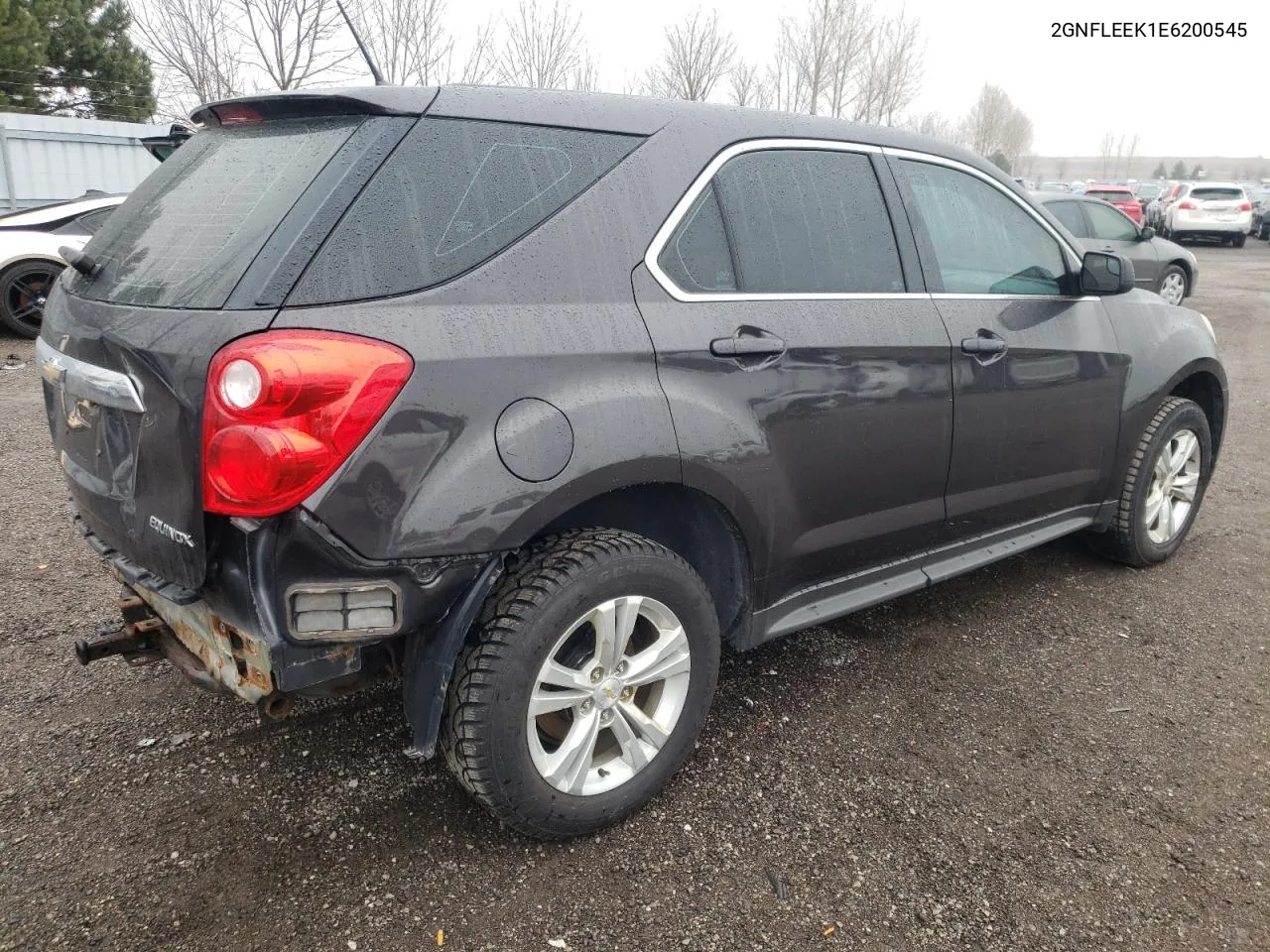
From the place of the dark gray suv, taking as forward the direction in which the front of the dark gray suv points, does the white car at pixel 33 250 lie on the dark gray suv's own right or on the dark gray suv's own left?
on the dark gray suv's own left

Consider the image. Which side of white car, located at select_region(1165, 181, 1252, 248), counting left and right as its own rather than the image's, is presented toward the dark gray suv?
back

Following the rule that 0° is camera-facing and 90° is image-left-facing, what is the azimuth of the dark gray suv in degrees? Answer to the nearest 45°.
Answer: approximately 225°

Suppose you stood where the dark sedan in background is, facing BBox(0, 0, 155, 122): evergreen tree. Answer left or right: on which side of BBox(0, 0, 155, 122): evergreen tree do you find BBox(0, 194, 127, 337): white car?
left

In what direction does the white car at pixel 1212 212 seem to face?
away from the camera

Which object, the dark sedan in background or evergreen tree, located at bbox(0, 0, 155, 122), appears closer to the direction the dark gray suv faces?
the dark sedan in background

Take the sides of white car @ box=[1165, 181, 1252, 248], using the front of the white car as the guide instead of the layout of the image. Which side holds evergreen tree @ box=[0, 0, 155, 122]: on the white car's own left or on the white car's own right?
on the white car's own left

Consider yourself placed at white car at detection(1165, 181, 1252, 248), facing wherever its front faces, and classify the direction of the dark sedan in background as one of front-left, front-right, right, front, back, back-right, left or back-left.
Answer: back

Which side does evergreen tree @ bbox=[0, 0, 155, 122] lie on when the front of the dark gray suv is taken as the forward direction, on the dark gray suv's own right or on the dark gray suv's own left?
on the dark gray suv's own left

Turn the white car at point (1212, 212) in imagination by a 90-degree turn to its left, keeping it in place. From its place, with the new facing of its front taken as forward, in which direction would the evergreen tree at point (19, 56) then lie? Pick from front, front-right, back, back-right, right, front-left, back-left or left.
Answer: front-left

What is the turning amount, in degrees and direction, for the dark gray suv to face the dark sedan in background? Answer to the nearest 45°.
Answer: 0° — it already faces it
